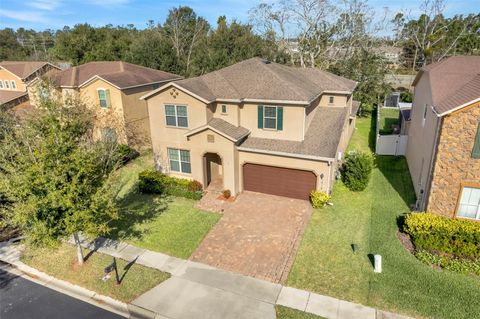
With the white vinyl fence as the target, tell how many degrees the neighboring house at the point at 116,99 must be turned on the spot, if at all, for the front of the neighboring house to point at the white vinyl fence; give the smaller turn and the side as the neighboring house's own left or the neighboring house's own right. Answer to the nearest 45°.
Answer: approximately 90° to the neighboring house's own left

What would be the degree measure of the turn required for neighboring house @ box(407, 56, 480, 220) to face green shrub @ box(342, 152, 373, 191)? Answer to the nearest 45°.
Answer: approximately 135° to its right

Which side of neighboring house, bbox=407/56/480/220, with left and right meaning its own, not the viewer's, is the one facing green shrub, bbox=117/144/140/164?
right

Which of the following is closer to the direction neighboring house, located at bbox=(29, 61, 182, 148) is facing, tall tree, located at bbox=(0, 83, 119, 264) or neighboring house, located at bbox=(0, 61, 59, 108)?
the tall tree

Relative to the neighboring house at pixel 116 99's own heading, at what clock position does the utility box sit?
The utility box is roughly at 10 o'clock from the neighboring house.

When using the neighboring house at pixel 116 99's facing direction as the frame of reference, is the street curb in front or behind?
in front

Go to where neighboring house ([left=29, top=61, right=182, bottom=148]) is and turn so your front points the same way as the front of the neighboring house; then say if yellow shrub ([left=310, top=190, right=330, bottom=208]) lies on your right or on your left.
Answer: on your left

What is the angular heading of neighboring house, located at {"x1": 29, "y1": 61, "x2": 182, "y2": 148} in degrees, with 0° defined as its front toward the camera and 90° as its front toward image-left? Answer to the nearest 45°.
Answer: approximately 45°

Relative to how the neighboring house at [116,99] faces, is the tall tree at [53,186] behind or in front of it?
in front

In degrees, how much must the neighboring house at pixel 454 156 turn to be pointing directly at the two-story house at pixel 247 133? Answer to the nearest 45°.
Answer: approximately 90° to its right

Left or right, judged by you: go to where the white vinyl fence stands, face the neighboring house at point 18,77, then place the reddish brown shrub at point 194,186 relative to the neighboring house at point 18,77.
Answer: left

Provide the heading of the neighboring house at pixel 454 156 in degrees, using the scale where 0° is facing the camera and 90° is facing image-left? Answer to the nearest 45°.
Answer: approximately 0°

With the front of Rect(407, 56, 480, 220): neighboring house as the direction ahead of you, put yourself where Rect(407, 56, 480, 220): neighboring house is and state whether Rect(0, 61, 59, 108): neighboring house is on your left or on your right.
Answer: on your right
